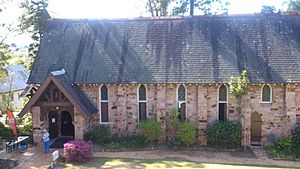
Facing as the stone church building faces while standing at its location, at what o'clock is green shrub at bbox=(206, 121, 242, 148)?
The green shrub is roughly at 10 o'clock from the stone church building.

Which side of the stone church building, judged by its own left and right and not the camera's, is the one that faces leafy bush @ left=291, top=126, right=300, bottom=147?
left

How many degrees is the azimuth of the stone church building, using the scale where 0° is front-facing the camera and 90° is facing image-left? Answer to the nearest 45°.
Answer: approximately 0°

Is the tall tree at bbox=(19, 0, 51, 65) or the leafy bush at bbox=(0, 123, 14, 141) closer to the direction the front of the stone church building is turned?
the leafy bush

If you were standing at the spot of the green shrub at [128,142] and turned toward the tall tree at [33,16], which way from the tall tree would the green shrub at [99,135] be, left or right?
left

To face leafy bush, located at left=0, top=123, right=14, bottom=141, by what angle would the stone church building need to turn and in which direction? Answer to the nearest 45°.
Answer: approximately 90° to its right

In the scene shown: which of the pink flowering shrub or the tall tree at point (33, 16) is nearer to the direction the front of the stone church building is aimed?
the pink flowering shrub
